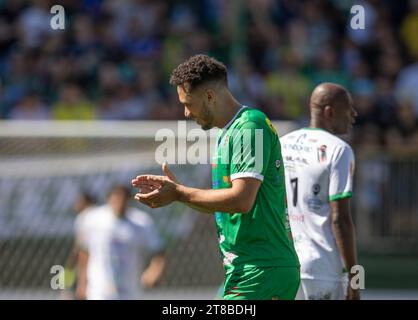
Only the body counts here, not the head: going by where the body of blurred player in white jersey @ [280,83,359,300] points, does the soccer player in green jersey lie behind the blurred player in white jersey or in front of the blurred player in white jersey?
behind

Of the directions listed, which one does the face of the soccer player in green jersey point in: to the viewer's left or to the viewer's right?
to the viewer's left

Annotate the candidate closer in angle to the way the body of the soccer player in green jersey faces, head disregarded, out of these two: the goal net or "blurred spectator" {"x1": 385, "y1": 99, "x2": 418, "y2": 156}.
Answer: the goal net

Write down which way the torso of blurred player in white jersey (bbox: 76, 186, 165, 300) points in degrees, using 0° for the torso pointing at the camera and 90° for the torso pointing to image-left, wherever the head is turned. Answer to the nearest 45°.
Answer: approximately 0°

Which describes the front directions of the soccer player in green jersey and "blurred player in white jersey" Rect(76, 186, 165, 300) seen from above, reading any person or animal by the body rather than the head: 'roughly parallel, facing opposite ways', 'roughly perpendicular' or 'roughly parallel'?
roughly perpendicular

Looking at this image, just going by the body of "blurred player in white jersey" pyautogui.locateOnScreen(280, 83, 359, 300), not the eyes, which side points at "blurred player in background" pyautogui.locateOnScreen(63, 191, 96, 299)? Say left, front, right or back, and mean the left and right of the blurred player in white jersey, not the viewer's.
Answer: left

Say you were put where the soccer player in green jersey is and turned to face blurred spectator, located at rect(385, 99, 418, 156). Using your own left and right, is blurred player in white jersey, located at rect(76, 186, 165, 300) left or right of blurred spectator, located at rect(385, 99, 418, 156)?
left

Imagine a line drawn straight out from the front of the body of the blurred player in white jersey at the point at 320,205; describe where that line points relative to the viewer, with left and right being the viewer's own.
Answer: facing away from the viewer and to the right of the viewer

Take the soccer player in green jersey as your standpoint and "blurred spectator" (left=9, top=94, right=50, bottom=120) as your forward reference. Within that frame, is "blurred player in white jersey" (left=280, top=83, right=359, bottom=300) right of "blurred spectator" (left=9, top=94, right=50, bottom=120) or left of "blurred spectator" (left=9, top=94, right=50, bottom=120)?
right

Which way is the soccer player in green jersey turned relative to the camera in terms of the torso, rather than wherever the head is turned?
to the viewer's left

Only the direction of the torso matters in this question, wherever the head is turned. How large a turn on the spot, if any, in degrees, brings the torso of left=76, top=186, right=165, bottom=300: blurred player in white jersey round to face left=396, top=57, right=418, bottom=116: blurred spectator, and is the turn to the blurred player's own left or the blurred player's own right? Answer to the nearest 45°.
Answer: approximately 135° to the blurred player's own left

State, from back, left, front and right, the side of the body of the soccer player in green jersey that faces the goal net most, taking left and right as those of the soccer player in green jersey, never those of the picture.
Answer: right

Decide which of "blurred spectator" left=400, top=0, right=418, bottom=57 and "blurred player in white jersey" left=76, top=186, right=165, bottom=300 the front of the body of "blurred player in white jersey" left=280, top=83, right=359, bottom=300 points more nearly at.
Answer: the blurred spectator
